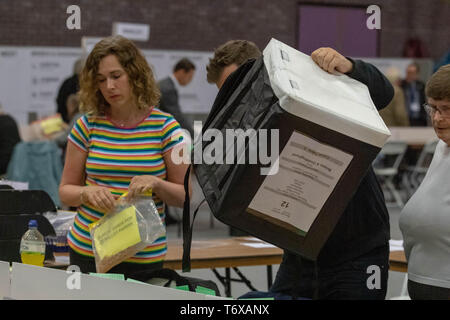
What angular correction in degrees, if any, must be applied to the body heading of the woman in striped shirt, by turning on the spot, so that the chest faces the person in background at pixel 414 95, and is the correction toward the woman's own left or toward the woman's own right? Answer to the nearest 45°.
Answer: approximately 135° to the woman's own left

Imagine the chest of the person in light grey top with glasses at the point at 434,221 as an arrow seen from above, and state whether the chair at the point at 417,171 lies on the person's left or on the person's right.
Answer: on the person's right

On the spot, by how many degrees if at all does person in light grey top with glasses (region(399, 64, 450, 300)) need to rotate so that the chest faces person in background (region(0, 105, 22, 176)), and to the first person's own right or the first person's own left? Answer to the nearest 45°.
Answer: approximately 90° to the first person's own right

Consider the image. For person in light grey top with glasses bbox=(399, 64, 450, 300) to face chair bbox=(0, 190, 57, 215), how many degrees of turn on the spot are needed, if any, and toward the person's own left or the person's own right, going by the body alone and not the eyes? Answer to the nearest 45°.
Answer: approximately 45° to the person's own right

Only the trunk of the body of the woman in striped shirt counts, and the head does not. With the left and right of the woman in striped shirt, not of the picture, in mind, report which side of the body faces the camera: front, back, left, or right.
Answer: front

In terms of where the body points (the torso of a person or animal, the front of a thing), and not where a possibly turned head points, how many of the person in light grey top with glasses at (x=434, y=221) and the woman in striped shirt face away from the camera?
0

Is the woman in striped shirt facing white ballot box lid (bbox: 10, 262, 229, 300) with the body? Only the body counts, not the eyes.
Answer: yes

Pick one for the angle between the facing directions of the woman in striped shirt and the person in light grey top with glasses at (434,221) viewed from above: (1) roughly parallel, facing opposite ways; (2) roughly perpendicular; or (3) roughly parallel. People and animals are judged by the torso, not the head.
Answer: roughly perpendicular

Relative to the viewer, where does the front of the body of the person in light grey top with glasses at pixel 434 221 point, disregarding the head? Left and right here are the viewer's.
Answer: facing the viewer and to the left of the viewer

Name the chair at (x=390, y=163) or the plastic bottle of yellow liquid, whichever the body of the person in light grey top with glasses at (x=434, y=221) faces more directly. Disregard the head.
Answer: the plastic bottle of yellow liquid
